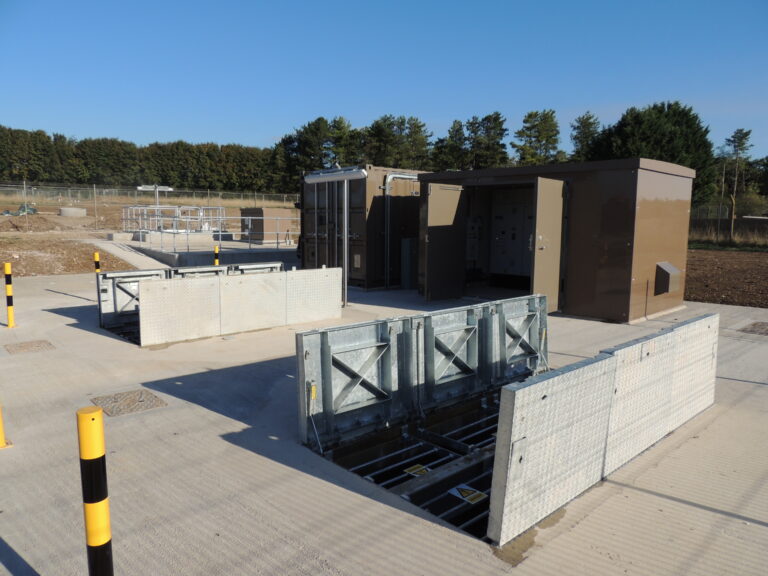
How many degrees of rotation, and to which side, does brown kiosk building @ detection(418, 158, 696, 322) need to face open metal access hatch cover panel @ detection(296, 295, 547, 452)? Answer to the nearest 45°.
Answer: approximately 45° to its left

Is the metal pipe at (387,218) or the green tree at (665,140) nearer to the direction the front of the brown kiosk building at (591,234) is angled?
the metal pipe

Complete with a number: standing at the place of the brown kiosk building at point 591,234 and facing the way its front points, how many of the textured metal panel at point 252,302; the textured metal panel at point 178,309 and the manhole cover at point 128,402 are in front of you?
3

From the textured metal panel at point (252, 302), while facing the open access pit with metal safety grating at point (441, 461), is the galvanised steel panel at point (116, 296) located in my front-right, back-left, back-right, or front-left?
back-right

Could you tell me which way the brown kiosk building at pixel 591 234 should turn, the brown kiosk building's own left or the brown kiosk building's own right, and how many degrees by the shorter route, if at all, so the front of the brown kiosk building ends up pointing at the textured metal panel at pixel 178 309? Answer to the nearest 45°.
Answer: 0° — it already faces it

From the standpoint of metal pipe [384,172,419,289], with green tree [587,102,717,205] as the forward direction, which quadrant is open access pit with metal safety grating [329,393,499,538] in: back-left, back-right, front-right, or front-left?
back-right

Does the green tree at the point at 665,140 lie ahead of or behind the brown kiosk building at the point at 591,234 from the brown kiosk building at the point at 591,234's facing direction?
behind

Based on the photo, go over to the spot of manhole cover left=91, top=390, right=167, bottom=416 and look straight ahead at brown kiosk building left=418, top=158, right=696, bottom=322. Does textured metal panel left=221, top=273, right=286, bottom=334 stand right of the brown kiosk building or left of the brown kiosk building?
left

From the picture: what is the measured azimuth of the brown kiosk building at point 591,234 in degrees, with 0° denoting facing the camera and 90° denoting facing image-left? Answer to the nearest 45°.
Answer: approximately 45°

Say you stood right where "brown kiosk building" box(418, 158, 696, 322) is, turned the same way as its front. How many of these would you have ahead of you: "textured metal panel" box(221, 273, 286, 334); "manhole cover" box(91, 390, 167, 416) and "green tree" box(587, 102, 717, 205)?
2
